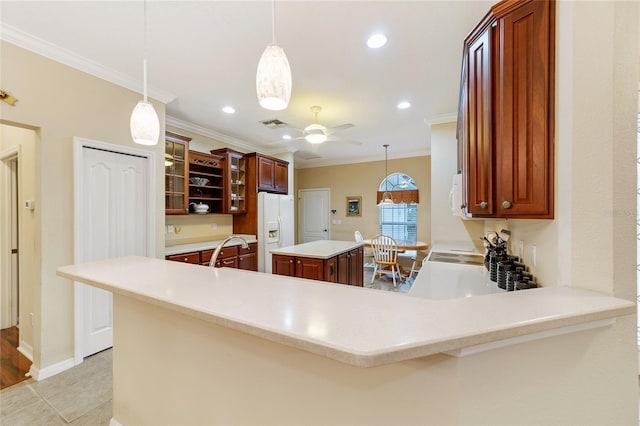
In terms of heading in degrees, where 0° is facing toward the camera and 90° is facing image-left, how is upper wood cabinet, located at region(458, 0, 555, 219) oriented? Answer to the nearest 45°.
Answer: approximately 45°

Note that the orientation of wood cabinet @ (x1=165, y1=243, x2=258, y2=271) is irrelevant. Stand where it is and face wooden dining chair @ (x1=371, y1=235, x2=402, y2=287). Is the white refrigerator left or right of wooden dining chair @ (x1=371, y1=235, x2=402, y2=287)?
left

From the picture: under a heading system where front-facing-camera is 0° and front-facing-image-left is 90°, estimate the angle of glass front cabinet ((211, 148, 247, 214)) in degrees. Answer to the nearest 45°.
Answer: approximately 315°

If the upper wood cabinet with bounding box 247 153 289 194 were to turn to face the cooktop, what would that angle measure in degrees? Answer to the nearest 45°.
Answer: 0° — it already faces it

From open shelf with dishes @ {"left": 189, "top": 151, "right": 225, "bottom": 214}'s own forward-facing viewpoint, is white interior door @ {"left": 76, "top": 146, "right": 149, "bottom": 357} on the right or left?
on its right
